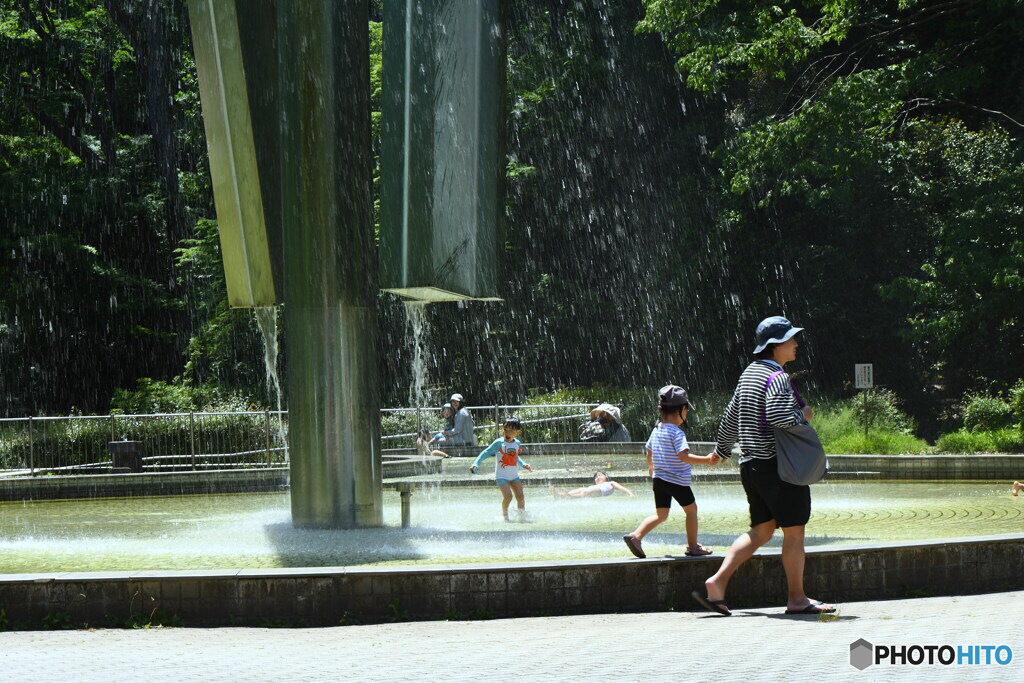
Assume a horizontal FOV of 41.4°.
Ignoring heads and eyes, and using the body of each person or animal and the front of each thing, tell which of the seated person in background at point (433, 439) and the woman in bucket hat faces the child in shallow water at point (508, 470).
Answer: the seated person in background

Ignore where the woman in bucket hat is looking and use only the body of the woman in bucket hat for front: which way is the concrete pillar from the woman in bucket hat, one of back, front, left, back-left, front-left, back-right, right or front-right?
back-left

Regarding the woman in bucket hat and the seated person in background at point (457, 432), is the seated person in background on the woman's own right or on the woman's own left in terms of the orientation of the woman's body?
on the woman's own left

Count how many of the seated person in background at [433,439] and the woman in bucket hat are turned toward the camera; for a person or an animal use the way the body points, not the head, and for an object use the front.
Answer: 1

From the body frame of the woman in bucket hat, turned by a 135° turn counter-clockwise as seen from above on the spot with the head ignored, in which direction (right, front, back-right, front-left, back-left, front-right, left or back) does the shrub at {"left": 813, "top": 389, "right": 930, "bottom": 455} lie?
front-right

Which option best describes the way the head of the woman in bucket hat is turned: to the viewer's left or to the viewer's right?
to the viewer's right

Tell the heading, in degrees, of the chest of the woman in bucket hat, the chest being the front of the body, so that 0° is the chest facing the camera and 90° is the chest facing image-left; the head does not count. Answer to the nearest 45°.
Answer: approximately 270°
